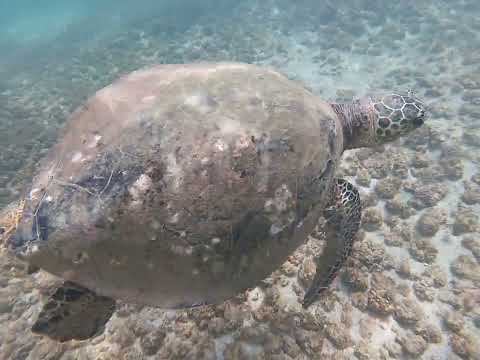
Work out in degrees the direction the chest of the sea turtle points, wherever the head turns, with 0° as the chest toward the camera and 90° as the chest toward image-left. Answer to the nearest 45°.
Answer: approximately 270°
